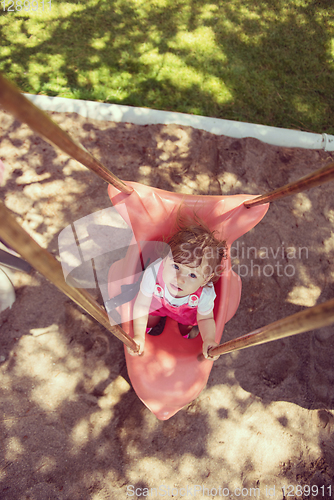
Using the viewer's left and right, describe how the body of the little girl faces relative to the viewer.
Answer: facing the viewer
